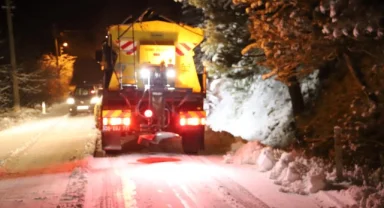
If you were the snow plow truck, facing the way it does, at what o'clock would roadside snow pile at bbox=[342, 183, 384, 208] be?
The roadside snow pile is roughly at 5 o'clock from the snow plow truck.

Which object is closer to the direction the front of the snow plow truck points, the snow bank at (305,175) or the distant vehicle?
the distant vehicle

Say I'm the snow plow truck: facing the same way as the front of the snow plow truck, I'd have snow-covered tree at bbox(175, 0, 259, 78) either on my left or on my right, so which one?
on my right

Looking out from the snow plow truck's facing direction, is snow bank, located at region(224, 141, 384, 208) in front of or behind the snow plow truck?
behind

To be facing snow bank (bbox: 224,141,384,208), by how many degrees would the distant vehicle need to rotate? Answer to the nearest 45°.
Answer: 0° — it already faces it

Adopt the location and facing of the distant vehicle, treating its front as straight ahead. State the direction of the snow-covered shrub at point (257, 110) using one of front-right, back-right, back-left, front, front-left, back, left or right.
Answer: front-left

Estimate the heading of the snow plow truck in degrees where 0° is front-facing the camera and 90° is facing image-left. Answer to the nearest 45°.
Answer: approximately 180°

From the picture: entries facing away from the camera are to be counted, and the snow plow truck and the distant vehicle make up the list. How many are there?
1

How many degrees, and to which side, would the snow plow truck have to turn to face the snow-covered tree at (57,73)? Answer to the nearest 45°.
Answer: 0° — it already faces it

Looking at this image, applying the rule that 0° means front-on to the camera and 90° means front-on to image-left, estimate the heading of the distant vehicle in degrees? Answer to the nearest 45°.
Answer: approximately 0°

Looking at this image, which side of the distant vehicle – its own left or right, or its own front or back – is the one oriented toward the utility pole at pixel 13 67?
right

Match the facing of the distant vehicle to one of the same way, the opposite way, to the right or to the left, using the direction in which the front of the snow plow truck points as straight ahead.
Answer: the opposite way

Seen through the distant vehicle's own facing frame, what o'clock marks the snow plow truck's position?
The snow plow truck is roughly at 12 o'clock from the distant vehicle.
